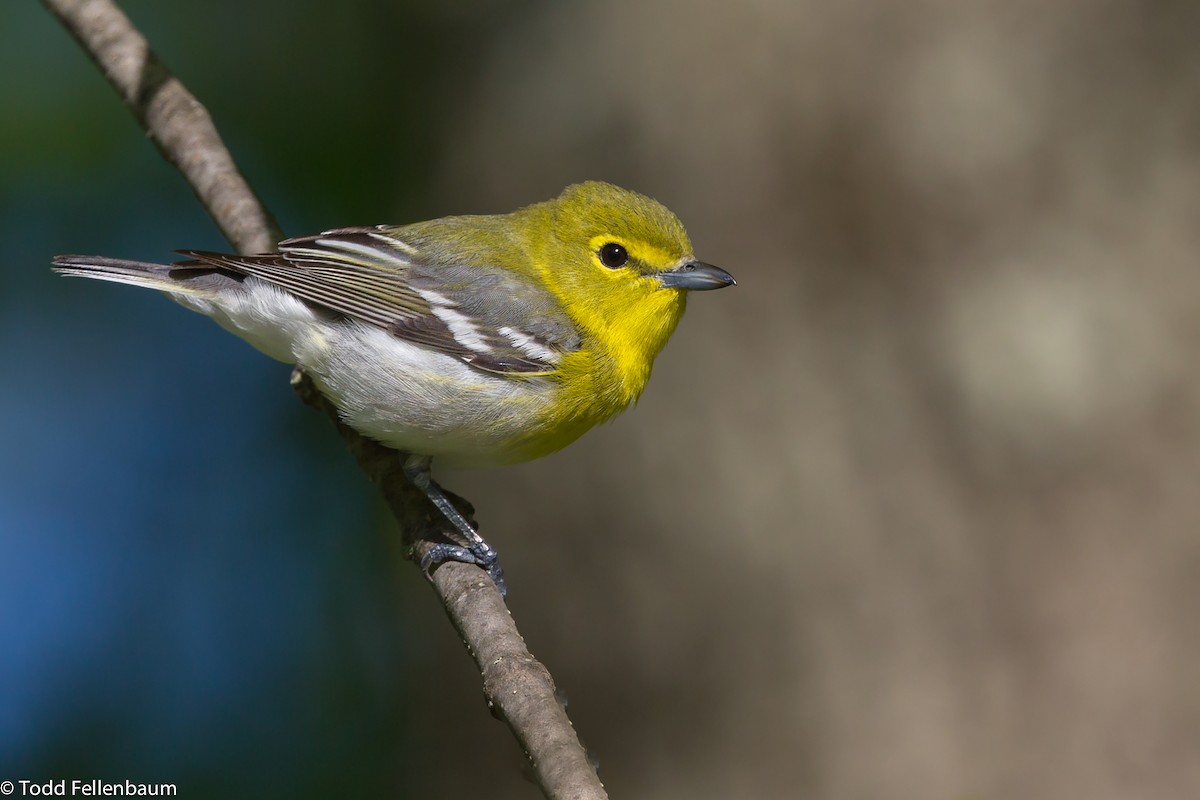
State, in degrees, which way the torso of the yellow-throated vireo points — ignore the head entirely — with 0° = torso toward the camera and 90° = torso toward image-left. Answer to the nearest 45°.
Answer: approximately 270°
